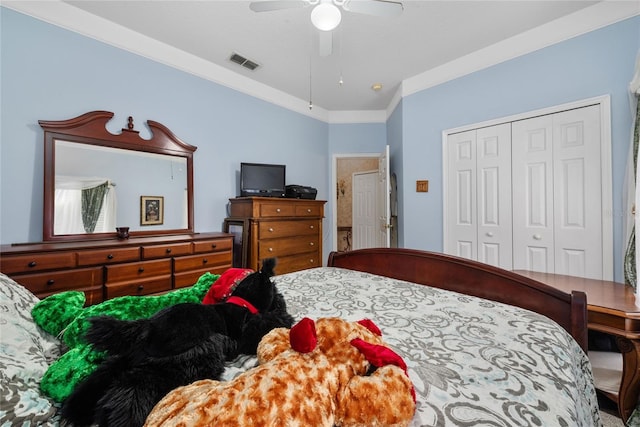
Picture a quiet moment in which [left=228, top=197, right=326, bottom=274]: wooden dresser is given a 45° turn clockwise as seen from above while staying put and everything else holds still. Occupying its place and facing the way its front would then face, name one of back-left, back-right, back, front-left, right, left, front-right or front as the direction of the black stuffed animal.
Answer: front

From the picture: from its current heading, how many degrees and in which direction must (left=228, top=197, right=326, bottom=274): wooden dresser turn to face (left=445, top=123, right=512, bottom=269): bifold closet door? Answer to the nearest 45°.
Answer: approximately 45° to its left

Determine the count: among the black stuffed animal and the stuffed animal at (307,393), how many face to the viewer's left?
0

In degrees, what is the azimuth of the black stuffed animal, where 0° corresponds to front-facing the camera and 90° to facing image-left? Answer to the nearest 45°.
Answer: approximately 225°

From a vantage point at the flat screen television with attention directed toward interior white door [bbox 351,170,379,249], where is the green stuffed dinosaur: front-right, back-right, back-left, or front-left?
back-right

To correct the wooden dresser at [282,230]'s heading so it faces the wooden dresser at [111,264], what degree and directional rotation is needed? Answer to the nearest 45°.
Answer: approximately 90° to its right

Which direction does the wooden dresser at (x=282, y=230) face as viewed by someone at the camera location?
facing the viewer and to the right of the viewer

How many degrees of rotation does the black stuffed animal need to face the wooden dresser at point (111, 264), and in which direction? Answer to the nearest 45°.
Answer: approximately 45° to its left
